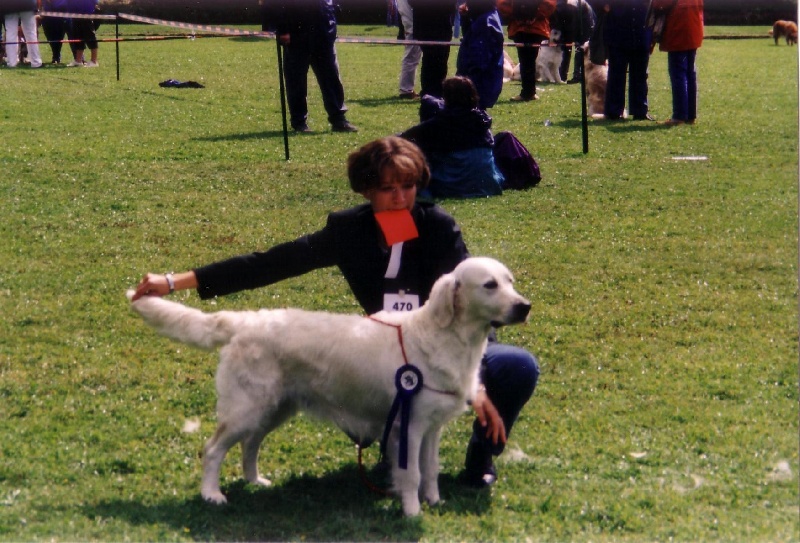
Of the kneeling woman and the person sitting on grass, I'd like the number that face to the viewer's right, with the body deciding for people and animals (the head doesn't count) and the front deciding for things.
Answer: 0

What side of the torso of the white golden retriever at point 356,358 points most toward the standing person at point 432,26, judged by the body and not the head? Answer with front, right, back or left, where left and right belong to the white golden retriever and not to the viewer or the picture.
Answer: left

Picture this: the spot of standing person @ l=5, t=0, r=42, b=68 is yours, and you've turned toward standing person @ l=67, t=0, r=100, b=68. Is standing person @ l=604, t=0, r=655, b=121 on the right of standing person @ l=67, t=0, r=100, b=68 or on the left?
right

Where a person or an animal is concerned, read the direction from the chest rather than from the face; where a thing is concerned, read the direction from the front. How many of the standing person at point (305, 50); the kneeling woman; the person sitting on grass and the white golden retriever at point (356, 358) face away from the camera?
1

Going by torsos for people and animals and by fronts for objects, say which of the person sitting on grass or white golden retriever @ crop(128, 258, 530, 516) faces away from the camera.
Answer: the person sitting on grass

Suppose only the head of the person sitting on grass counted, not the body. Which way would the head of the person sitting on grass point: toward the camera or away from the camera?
away from the camera

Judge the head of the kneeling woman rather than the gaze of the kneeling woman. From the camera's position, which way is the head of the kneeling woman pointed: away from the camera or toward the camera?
toward the camera

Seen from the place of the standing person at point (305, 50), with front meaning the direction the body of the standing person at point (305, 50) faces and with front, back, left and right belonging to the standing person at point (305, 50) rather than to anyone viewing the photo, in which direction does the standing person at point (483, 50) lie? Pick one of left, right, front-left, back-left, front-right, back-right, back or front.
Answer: front-left

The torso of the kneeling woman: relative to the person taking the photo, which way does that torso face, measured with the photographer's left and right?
facing the viewer

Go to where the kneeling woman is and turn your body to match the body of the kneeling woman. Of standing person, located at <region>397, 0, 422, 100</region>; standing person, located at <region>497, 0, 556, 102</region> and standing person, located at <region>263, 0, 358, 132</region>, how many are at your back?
3

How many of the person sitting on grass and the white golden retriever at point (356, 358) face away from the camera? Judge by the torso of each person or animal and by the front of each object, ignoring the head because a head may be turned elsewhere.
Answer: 1

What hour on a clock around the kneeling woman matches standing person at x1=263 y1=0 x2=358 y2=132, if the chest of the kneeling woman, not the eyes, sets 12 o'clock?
The standing person is roughly at 6 o'clock from the kneeling woman.

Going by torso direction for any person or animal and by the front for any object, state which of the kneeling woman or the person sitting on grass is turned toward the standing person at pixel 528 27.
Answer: the person sitting on grass

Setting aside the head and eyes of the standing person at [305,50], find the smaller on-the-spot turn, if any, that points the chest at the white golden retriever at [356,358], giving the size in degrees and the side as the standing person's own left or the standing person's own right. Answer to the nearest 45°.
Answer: approximately 45° to the standing person's own right

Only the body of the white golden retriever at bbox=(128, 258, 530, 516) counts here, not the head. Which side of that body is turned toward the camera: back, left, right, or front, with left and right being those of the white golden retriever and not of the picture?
right

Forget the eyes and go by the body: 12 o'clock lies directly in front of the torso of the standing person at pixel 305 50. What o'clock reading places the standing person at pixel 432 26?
the standing person at pixel 432 26 is roughly at 9 o'clock from the standing person at pixel 305 50.

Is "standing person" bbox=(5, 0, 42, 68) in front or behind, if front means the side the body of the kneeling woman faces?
behind

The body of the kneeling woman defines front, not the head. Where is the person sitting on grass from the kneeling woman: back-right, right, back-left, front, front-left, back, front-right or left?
back

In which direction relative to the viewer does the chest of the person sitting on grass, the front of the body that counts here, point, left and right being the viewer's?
facing away from the viewer

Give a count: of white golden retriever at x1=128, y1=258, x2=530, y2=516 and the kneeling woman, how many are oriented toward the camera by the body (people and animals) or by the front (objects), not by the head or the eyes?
1
